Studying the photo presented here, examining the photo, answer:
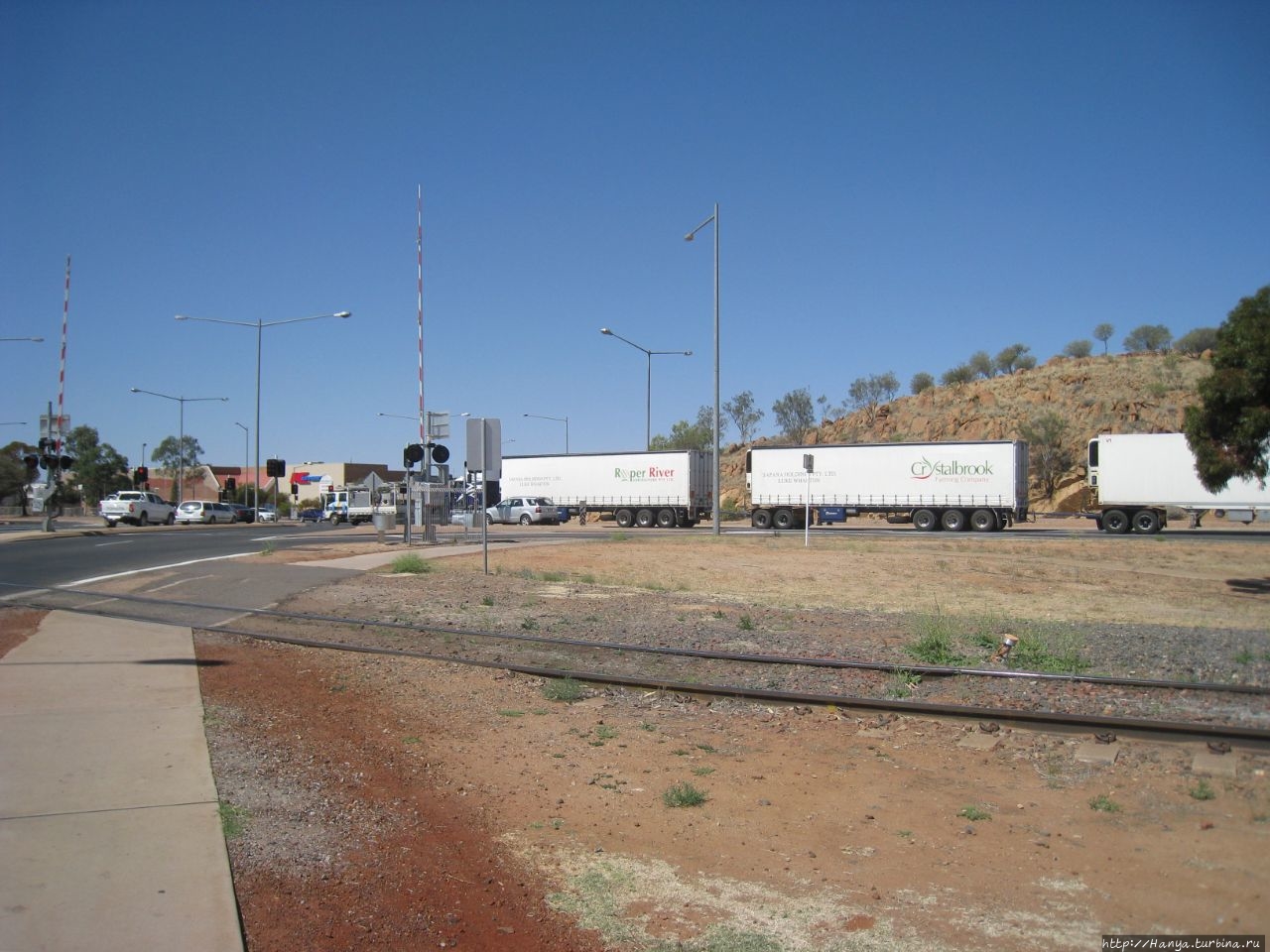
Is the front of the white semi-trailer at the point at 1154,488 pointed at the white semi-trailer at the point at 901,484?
yes

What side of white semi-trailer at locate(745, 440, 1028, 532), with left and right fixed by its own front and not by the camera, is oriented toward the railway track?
left

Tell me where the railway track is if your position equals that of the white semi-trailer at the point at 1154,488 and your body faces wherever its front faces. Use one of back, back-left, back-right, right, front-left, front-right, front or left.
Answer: left

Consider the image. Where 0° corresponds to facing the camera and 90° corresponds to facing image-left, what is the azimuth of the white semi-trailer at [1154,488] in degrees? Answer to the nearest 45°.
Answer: approximately 90°

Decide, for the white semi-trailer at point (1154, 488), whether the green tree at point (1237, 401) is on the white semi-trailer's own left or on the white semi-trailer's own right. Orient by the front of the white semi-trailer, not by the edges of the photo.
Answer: on the white semi-trailer's own left

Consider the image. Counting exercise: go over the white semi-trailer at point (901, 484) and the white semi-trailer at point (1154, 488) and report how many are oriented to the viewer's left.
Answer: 2

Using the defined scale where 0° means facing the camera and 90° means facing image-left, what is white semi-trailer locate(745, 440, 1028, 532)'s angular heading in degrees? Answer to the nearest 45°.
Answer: approximately 90°

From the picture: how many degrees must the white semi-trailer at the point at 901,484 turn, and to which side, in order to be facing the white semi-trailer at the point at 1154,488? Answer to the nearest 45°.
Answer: approximately 180°
